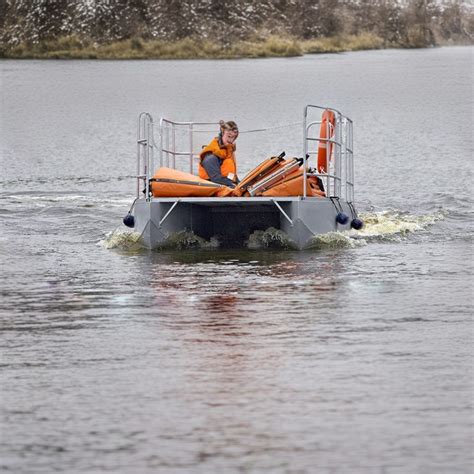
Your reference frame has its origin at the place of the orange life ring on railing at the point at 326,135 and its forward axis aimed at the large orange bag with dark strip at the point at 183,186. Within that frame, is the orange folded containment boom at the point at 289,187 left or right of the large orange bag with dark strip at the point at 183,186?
left

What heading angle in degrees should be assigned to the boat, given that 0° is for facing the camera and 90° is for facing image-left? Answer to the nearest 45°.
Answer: approximately 0°
